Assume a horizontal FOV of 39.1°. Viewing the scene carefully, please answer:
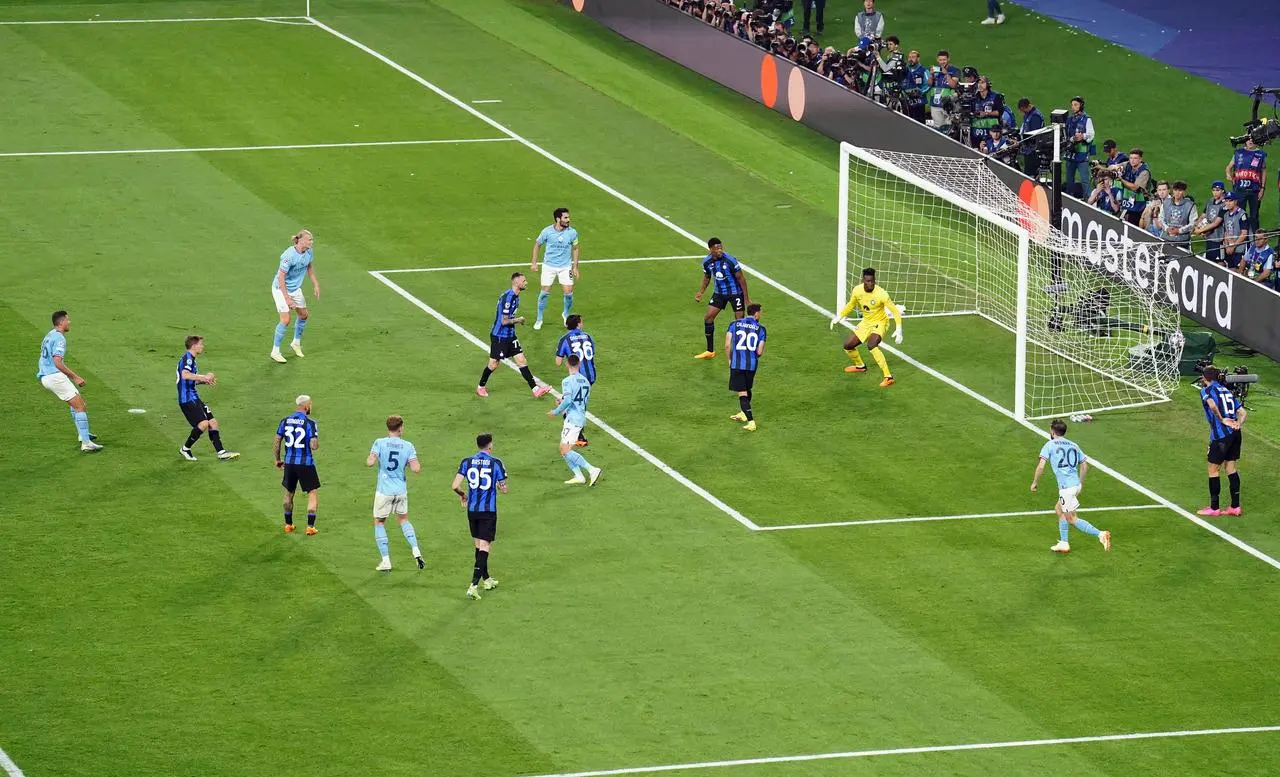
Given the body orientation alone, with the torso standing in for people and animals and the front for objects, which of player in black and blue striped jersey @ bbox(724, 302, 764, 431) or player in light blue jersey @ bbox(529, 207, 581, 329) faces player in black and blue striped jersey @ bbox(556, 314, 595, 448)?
the player in light blue jersey

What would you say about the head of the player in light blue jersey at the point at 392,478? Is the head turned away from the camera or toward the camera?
away from the camera

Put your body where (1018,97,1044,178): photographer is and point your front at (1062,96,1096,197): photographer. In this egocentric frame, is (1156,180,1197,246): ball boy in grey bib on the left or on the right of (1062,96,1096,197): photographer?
right

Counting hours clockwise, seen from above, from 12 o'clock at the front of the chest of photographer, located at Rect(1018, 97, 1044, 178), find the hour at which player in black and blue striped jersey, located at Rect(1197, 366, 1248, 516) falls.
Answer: The player in black and blue striped jersey is roughly at 10 o'clock from the photographer.

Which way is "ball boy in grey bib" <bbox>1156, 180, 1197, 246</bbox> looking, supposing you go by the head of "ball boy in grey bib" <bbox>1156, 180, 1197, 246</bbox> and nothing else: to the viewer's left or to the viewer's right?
to the viewer's left

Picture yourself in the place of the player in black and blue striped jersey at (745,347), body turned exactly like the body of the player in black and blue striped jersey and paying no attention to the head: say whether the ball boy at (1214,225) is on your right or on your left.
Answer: on your right

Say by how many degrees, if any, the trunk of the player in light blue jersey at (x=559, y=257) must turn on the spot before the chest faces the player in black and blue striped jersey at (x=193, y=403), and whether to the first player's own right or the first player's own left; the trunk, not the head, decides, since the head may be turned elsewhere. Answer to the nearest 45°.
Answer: approximately 45° to the first player's own right

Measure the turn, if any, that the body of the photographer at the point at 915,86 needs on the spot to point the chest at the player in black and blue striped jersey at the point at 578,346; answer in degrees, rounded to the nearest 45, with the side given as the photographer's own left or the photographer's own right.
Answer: approximately 45° to the photographer's own left

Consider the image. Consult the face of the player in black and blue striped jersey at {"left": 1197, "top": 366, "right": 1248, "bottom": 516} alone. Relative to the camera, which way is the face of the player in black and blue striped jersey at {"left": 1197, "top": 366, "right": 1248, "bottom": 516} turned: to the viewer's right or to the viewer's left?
to the viewer's left

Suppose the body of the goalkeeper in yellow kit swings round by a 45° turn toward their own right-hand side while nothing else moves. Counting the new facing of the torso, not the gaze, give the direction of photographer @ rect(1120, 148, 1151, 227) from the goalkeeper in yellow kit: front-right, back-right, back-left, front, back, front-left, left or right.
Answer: back-right

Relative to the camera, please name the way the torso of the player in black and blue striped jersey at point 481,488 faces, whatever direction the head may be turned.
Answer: away from the camera

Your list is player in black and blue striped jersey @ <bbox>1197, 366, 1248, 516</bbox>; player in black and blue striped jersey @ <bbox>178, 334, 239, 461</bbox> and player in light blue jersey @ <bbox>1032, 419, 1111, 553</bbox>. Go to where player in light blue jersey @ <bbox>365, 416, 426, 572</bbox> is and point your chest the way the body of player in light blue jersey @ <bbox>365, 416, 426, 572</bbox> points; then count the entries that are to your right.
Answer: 2

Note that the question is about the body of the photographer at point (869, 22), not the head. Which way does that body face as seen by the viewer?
toward the camera

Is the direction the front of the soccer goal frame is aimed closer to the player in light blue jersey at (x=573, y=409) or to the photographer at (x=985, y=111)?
the player in light blue jersey

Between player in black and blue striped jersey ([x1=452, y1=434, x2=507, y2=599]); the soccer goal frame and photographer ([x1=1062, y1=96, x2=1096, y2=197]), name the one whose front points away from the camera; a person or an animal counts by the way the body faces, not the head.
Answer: the player in black and blue striped jersey

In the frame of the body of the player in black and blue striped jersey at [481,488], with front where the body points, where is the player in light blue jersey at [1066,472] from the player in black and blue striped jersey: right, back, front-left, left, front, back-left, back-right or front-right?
right

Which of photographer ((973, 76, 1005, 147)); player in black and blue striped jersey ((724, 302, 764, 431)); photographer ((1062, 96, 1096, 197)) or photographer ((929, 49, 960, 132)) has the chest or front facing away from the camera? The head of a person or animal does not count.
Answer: the player in black and blue striped jersey
